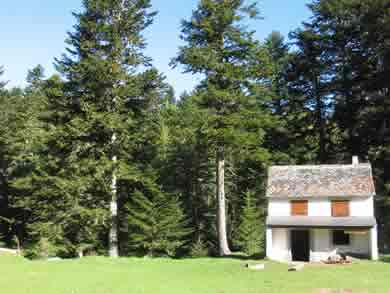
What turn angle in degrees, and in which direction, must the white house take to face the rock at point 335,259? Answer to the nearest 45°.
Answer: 0° — it already faces it

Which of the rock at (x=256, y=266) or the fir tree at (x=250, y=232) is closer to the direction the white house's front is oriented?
the rock

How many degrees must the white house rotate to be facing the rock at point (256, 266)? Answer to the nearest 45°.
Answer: approximately 45° to its right

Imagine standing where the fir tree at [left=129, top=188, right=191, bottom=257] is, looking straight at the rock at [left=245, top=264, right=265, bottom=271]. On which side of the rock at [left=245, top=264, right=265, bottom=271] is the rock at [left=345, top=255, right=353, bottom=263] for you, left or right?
left

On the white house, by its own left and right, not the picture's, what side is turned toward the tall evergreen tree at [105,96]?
right

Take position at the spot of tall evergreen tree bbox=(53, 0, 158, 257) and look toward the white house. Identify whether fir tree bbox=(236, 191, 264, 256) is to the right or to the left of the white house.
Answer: left

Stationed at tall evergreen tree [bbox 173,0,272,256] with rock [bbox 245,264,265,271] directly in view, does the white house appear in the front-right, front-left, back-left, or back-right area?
front-left

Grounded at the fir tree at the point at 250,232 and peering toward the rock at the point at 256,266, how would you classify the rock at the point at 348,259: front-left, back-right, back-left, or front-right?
front-left

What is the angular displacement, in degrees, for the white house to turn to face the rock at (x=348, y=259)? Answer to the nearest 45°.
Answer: approximately 45° to its left

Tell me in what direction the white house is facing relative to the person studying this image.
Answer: facing the viewer

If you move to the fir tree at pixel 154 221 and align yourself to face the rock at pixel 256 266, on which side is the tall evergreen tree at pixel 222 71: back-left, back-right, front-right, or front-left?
front-left

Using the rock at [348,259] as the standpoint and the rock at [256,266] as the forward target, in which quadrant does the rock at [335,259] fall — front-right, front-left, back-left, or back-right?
front-right

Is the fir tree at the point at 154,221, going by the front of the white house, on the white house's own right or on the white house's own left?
on the white house's own right
